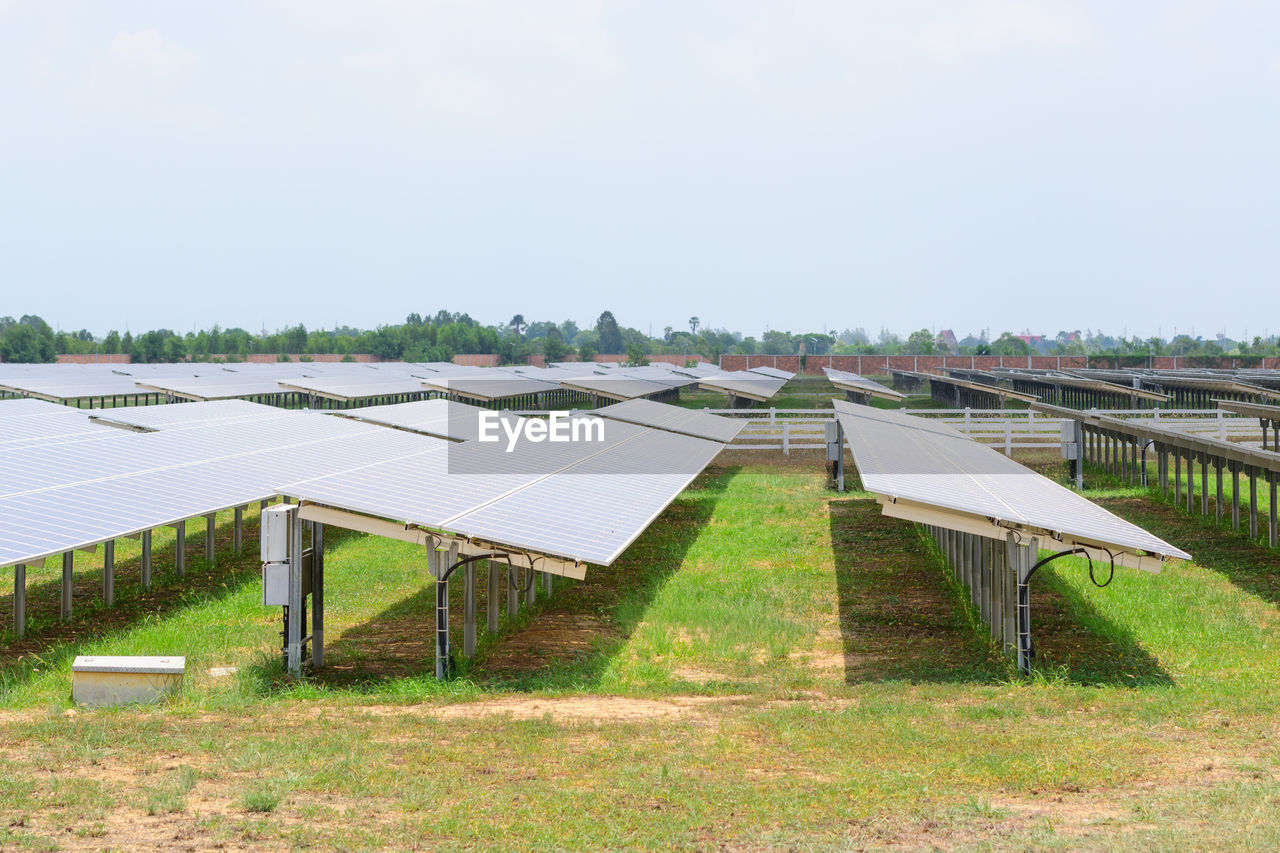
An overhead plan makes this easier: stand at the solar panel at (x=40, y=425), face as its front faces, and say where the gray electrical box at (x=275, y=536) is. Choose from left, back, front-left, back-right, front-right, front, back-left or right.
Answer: front-right

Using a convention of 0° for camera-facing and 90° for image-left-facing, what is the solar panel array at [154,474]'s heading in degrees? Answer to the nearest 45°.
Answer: approximately 315°
